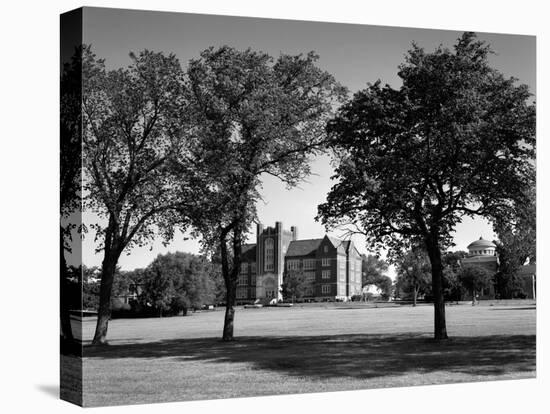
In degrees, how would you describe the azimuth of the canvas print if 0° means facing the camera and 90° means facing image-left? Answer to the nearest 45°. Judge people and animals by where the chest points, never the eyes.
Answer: approximately 315°
